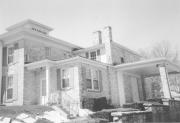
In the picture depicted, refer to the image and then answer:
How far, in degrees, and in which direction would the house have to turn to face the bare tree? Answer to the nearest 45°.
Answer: approximately 180°
